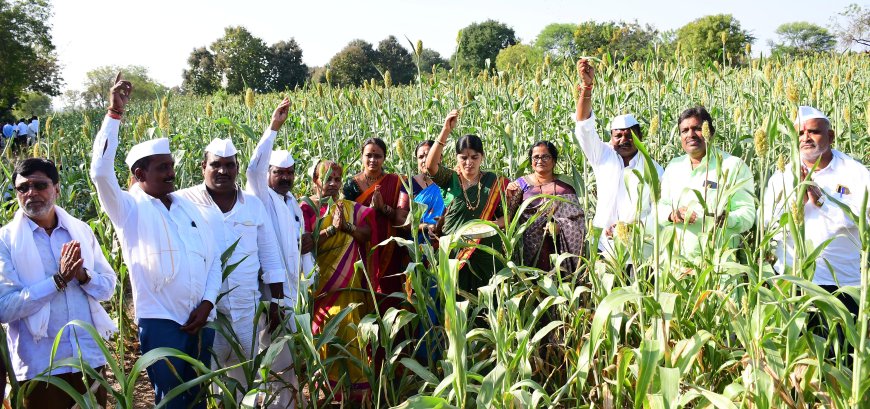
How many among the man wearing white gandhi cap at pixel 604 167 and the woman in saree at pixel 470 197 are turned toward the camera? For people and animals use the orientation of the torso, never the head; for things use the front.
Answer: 2

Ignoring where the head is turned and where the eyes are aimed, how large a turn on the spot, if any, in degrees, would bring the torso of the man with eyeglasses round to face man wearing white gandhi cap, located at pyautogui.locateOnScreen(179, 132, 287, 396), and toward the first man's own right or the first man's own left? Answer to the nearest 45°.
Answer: approximately 90° to the first man's own left

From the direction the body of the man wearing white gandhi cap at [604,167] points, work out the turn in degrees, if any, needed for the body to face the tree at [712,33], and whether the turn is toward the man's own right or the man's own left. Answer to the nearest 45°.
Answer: approximately 180°

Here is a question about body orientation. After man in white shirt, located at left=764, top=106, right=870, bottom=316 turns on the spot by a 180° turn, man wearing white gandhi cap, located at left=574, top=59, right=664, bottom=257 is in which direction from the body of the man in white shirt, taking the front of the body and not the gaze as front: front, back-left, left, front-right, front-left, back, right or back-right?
back-left

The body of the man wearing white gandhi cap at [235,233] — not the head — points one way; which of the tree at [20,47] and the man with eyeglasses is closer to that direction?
the man with eyeglasses

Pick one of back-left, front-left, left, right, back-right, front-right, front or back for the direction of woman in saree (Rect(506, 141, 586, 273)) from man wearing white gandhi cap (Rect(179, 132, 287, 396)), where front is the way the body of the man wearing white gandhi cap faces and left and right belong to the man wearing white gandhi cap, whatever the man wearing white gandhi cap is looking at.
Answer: left

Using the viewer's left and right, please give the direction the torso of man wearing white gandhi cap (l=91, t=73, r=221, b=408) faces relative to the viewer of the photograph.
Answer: facing the viewer and to the right of the viewer
